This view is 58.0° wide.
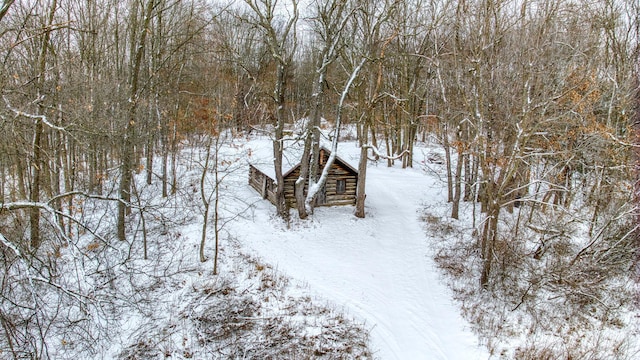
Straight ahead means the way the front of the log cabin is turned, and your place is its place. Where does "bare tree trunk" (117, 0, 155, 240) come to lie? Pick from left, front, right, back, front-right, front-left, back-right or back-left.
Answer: front-right

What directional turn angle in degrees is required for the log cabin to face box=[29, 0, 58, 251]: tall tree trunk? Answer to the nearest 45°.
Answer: approximately 45° to its right

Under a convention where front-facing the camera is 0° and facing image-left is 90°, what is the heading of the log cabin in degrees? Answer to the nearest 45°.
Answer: approximately 0°
